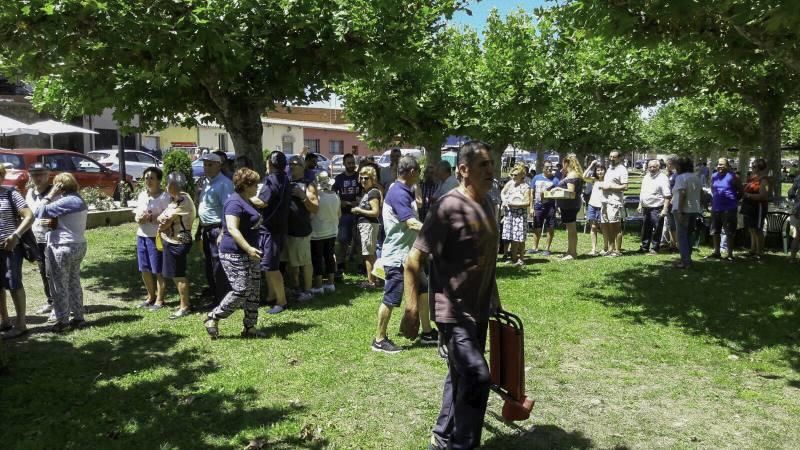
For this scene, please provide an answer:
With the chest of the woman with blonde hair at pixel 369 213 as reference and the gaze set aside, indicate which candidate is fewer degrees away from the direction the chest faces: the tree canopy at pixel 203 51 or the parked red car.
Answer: the tree canopy

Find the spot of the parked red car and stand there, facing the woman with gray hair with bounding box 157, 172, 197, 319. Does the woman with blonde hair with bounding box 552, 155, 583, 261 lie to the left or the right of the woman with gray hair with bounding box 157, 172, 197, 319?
left

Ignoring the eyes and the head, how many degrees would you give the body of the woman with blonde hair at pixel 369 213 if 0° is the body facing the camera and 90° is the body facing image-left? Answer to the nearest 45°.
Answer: approximately 45°

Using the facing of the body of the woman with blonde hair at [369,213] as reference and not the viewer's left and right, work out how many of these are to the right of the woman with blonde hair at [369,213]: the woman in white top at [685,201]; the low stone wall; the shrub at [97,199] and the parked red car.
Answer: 3

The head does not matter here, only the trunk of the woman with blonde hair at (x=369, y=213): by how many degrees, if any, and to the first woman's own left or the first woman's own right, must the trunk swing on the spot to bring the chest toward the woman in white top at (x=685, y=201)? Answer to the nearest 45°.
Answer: approximately 135° to the first woman's own left

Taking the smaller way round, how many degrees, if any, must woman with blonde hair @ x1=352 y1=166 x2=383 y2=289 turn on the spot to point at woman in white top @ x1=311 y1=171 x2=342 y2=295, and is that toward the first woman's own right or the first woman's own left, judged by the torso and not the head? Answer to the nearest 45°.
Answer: approximately 45° to the first woman's own right

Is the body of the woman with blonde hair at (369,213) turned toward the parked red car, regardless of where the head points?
no

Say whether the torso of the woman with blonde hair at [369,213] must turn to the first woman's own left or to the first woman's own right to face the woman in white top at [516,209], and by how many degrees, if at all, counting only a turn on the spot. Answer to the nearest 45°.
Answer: approximately 180°

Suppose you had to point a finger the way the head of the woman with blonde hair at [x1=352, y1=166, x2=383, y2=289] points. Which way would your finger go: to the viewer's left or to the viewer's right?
to the viewer's left

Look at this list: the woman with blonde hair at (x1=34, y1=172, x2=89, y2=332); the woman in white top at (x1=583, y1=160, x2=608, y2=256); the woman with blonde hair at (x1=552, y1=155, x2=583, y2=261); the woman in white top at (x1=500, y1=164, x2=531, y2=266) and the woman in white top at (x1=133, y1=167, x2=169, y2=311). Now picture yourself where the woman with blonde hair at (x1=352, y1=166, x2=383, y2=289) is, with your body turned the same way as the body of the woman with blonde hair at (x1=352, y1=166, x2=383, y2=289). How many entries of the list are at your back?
3

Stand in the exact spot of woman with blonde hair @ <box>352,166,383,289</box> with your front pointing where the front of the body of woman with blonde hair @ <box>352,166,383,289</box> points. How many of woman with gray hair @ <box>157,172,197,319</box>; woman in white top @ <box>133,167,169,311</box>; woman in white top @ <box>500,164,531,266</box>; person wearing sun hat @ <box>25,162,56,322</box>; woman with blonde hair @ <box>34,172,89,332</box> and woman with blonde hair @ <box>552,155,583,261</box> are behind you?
2

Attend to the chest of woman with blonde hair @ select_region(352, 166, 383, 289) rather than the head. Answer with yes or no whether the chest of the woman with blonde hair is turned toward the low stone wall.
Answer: no

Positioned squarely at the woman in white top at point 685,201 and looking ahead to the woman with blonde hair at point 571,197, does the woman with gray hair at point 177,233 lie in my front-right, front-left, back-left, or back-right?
front-left

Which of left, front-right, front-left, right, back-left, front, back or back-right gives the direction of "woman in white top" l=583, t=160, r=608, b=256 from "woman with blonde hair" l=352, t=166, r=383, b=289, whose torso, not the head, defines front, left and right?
back

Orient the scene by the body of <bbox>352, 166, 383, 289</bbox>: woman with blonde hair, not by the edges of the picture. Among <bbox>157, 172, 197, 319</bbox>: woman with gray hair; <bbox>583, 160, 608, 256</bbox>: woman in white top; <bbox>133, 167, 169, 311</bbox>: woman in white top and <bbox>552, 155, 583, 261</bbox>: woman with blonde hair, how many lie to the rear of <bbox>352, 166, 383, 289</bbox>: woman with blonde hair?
2

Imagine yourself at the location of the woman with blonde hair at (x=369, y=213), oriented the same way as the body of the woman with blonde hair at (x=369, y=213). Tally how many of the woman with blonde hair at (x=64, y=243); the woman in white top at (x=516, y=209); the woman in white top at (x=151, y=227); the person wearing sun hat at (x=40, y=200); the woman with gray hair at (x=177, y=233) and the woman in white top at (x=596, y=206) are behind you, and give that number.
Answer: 2

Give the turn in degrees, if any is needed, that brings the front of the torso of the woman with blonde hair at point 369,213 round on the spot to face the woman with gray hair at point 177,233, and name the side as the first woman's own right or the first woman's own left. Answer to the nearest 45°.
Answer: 0° — they already face them

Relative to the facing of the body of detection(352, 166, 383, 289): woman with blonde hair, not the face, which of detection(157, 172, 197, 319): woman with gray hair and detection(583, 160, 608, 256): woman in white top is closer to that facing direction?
the woman with gray hair
